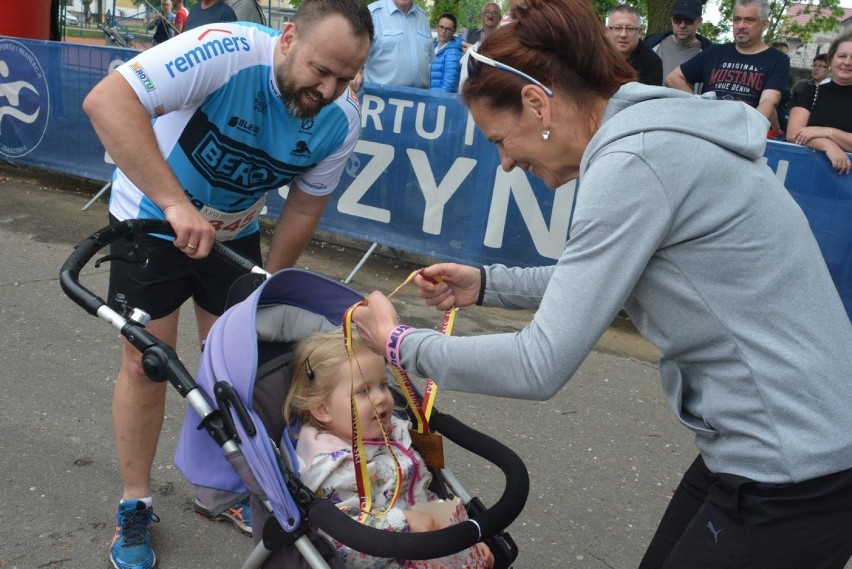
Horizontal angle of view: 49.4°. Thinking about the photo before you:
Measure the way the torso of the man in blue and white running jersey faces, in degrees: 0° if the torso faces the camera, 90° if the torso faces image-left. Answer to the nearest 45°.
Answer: approximately 315°

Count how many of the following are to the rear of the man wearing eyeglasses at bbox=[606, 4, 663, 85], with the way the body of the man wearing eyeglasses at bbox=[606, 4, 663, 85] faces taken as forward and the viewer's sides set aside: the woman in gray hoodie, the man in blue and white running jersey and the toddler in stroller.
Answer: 0

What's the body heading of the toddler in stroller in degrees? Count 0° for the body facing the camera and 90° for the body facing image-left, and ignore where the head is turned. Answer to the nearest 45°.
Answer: approximately 315°

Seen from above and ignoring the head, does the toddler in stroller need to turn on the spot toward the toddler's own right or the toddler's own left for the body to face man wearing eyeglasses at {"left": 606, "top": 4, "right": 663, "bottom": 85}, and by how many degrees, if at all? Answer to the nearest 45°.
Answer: approximately 135° to the toddler's own left

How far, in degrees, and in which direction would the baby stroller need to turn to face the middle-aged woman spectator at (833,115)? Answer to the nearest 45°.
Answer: approximately 90° to its left

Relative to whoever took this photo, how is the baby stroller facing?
facing the viewer and to the right of the viewer

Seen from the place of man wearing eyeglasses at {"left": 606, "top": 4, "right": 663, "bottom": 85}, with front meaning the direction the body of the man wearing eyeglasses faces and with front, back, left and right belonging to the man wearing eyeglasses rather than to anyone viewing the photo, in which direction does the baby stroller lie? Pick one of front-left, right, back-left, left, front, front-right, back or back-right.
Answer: front

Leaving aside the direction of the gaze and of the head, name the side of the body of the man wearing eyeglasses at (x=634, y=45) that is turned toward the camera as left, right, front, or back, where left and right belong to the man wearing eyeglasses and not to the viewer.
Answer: front

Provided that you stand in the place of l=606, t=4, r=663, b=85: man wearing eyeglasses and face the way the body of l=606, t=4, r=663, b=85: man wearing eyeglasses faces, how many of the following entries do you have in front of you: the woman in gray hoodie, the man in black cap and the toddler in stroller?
2

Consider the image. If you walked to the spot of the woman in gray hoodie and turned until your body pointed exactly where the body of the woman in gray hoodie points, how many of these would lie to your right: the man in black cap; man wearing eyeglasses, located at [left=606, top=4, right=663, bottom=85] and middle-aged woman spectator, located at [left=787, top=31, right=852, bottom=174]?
3

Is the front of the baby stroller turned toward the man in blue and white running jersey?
no

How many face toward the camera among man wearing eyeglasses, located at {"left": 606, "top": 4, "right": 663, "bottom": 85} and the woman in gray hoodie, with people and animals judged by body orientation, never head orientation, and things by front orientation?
1

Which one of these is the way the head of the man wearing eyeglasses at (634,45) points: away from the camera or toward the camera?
toward the camera

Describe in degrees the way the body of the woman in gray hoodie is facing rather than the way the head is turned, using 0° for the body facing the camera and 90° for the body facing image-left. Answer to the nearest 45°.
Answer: approximately 90°

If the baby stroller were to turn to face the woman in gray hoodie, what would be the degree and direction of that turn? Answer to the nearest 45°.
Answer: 0° — it already faces them

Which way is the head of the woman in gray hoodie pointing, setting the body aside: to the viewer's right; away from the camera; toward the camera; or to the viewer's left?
to the viewer's left

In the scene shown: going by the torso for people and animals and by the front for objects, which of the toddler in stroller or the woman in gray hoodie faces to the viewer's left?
the woman in gray hoodie
